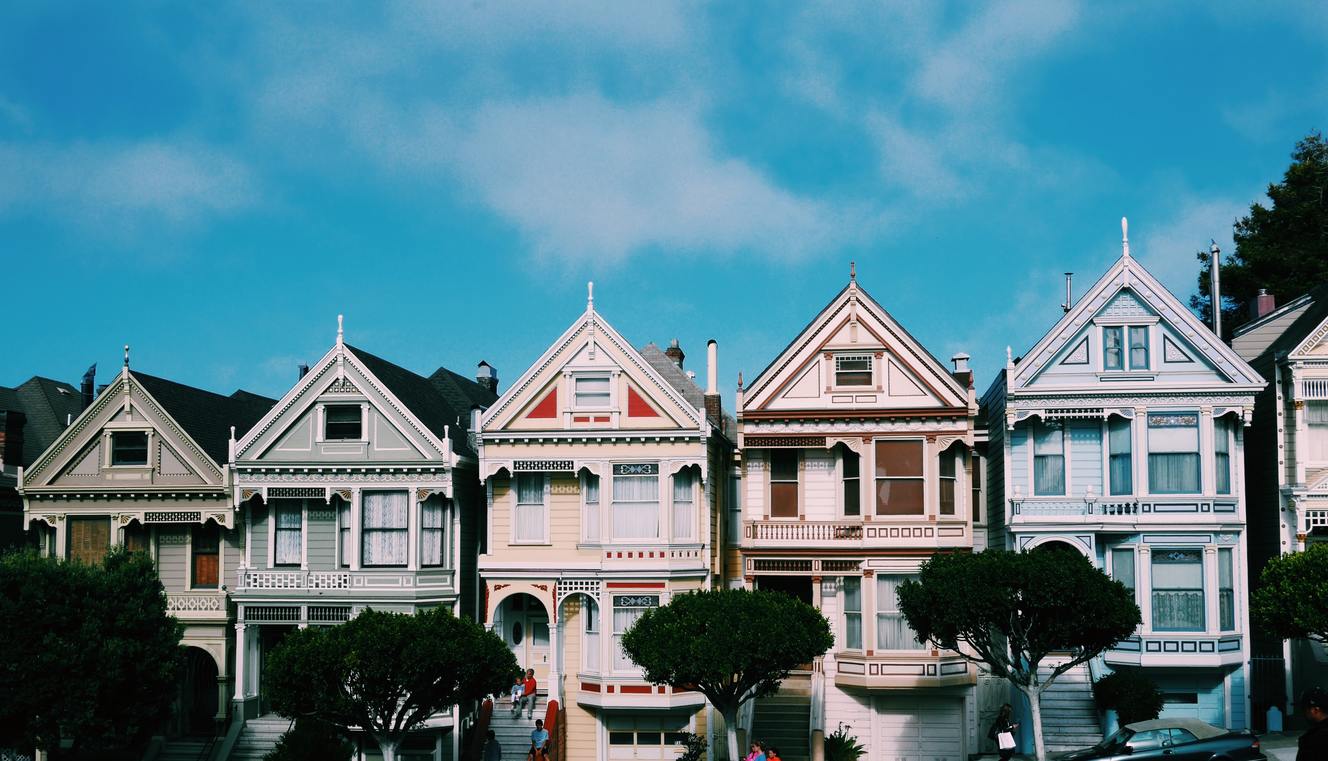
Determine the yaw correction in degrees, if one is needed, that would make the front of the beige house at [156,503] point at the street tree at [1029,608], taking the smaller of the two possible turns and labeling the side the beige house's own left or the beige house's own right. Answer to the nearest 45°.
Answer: approximately 45° to the beige house's own left

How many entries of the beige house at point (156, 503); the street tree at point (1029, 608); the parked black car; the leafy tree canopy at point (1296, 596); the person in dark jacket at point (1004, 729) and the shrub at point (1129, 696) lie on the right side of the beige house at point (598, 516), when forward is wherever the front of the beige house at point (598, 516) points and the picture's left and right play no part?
1

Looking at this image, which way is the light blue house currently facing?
toward the camera

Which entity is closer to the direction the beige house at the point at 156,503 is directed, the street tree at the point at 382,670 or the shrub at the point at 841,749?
the street tree

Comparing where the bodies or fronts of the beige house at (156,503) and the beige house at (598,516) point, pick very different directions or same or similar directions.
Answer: same or similar directions

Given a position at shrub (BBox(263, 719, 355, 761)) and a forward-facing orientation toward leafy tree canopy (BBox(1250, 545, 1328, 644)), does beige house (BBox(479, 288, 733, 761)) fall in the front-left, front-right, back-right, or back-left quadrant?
front-left

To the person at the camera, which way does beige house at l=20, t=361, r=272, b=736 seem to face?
facing the viewer

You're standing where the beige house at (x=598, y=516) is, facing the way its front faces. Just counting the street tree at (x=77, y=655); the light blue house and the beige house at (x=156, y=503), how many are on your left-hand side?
1

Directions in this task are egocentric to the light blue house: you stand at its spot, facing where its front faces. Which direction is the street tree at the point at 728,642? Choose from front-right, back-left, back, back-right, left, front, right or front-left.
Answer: front-right

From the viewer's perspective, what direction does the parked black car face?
to the viewer's left

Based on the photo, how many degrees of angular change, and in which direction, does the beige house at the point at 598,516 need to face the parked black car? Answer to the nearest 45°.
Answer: approximately 45° to its left

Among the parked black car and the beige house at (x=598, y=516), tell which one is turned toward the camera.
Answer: the beige house

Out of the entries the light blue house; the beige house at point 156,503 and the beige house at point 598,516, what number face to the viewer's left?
0
